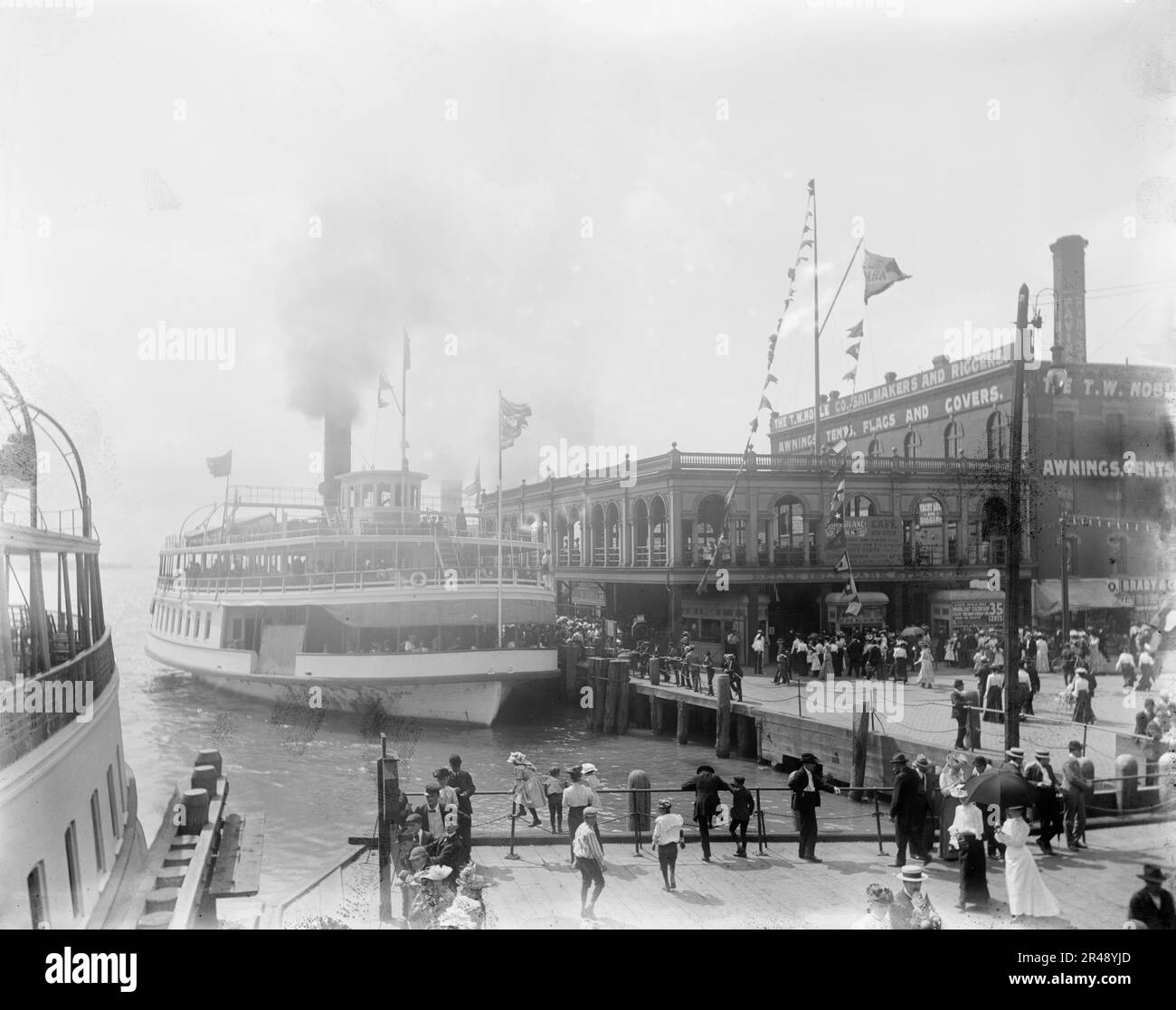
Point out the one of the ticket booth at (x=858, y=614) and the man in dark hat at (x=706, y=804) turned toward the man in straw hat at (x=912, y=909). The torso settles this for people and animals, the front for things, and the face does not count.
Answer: the ticket booth

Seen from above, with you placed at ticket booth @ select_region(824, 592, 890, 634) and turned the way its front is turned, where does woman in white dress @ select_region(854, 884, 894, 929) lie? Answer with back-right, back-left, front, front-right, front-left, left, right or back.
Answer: front

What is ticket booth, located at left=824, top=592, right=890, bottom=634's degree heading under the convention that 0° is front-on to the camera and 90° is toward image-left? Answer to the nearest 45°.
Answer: approximately 0°

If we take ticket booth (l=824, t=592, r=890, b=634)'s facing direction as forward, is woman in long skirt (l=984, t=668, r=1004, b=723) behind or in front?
in front

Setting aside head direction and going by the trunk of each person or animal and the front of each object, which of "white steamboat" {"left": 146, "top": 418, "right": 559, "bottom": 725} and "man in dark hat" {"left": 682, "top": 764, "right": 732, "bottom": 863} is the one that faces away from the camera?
the man in dark hat

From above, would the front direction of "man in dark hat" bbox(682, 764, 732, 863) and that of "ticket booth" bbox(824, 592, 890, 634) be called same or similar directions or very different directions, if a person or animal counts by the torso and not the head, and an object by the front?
very different directions

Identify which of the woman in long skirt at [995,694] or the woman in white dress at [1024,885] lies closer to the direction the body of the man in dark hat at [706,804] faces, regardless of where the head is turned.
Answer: the woman in long skirt

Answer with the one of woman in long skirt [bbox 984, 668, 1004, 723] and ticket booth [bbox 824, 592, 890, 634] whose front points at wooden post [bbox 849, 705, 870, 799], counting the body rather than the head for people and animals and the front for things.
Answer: the ticket booth

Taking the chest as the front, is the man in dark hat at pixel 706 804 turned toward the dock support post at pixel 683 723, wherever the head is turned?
yes
